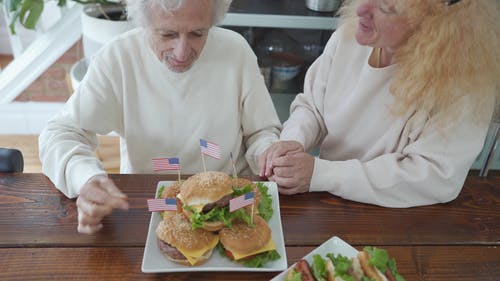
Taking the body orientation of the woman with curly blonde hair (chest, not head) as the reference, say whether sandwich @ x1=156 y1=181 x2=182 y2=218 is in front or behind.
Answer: in front

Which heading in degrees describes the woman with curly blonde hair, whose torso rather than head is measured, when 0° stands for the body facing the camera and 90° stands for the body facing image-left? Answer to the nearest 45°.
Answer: approximately 45°

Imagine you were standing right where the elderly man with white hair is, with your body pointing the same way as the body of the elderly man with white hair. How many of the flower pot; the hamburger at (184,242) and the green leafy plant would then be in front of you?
1

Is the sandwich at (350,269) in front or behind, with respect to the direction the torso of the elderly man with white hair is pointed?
in front

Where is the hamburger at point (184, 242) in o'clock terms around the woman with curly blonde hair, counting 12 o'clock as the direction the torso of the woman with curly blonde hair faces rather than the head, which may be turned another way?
The hamburger is roughly at 12 o'clock from the woman with curly blonde hair.

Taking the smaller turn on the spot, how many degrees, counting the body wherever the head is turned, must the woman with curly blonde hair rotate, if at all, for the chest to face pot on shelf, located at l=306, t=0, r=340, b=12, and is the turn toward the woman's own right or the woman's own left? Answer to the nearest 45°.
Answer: approximately 135° to the woman's own right

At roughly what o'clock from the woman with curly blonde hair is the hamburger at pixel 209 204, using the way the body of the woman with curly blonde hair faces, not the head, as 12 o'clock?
The hamburger is roughly at 12 o'clock from the woman with curly blonde hair.

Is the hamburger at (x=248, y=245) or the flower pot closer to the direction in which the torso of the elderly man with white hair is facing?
the hamburger

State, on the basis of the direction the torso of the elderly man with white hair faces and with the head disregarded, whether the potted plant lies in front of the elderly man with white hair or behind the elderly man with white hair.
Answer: behind
